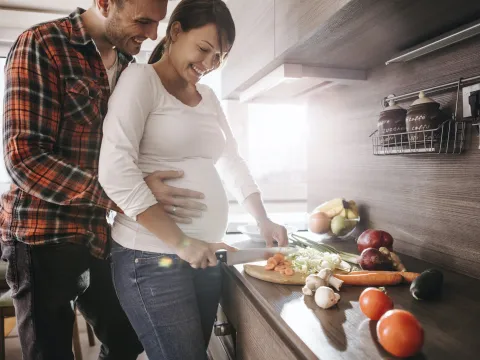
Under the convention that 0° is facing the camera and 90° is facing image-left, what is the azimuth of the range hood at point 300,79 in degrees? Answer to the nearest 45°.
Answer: approximately 45°

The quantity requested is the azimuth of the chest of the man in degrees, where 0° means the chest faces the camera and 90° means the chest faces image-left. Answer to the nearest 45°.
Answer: approximately 315°

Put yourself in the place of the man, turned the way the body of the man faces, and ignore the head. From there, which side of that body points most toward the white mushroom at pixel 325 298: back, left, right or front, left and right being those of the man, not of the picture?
front

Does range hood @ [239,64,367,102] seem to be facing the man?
yes

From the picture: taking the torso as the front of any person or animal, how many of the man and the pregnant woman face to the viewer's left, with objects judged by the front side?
0

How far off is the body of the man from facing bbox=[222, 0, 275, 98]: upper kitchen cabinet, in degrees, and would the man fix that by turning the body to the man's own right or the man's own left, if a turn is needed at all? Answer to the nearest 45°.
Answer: approximately 90° to the man's own left

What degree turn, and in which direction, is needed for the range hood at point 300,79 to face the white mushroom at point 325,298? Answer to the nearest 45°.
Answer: approximately 45° to its left

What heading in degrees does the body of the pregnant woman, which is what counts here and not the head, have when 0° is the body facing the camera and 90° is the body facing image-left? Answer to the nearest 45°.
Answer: approximately 315°
